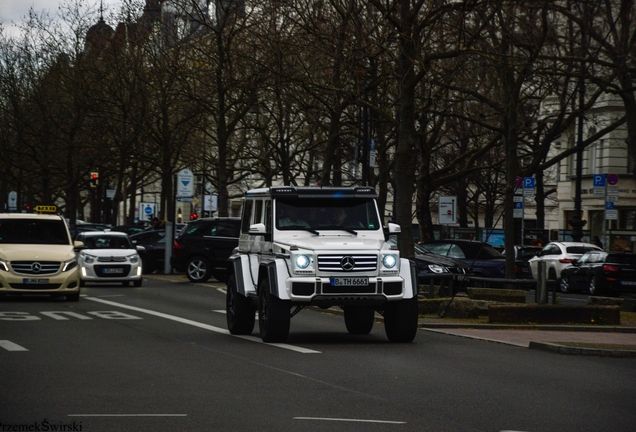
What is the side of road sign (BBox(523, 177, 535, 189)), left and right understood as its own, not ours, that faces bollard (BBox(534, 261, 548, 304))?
front

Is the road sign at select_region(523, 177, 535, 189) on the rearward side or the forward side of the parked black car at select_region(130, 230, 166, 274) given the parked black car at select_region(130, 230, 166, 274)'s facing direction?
on the rearward side

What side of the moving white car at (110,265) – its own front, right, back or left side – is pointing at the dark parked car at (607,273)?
left

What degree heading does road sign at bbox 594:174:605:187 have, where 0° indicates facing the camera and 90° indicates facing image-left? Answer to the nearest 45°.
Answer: approximately 0°

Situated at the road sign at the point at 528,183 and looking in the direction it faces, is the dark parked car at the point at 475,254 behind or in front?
in front
